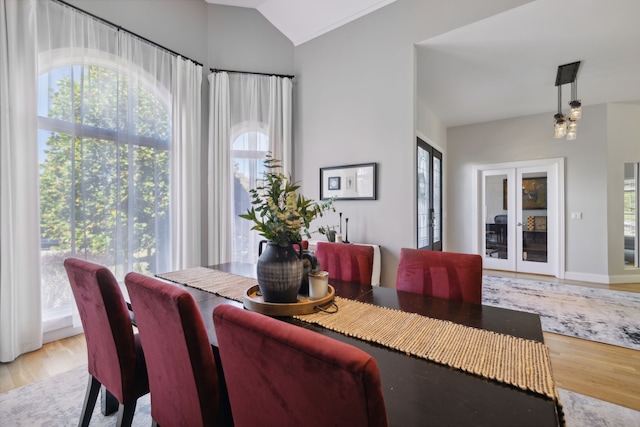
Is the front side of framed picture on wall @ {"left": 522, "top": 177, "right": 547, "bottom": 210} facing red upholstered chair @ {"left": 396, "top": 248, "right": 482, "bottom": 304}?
yes

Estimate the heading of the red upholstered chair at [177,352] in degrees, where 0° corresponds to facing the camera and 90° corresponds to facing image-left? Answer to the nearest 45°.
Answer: approximately 225°

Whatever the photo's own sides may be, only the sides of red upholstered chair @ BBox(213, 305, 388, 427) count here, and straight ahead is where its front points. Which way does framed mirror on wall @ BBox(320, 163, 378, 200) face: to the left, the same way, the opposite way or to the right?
the opposite way

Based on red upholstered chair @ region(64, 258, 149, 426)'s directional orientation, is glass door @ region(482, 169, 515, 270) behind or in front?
in front

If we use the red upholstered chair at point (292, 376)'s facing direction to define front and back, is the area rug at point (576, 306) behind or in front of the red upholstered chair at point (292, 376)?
in front

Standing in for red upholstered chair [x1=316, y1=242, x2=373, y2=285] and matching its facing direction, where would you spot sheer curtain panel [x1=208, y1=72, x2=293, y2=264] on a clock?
The sheer curtain panel is roughly at 3 o'clock from the red upholstered chair.

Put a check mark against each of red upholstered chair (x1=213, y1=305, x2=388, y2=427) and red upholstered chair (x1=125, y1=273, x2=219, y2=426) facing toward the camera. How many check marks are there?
0

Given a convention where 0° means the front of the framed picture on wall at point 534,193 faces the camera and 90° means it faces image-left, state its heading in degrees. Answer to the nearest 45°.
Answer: approximately 0°

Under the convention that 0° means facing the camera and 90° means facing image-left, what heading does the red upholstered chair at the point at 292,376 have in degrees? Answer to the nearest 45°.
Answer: approximately 225°

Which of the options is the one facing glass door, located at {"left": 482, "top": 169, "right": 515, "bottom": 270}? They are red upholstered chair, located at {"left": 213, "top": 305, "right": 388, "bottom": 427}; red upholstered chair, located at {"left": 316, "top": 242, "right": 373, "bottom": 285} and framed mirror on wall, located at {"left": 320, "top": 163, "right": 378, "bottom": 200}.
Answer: red upholstered chair, located at {"left": 213, "top": 305, "right": 388, "bottom": 427}

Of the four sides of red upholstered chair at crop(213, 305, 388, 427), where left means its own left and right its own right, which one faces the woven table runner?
front

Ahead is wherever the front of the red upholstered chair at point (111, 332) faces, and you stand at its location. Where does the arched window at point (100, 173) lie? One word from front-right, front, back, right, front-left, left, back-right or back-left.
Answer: front-left

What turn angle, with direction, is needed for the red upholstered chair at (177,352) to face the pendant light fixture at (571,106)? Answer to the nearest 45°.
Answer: approximately 45° to its right

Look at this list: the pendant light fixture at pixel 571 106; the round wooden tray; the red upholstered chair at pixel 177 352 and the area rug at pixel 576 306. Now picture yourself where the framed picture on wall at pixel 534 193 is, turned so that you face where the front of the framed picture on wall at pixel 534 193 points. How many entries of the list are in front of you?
4
